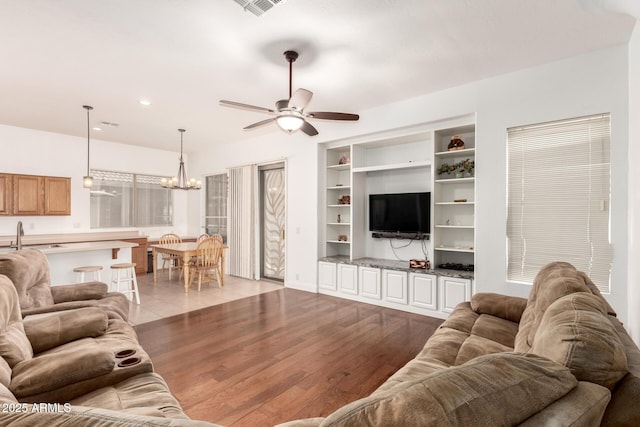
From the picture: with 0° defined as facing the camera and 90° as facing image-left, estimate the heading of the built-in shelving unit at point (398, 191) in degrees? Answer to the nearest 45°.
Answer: approximately 45°

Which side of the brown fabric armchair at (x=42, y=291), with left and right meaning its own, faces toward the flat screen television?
front

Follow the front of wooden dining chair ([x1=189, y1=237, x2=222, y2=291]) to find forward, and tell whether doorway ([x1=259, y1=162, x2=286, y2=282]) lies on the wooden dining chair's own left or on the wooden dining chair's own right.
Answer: on the wooden dining chair's own right

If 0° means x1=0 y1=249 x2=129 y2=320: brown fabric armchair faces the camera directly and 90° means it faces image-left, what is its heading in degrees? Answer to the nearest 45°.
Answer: approximately 270°

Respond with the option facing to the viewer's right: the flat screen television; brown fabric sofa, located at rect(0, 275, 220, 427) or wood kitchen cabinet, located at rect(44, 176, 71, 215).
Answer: the brown fabric sofa

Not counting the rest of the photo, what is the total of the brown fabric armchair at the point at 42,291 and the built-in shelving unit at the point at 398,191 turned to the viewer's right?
1

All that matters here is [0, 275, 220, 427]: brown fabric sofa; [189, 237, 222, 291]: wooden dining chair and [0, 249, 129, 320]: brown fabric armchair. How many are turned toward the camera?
0

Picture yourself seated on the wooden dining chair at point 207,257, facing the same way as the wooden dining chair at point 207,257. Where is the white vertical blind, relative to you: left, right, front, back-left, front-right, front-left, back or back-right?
right

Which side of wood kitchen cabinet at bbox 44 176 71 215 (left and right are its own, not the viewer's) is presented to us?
front

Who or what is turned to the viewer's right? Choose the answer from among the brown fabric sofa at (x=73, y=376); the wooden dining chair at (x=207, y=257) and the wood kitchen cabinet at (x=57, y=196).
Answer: the brown fabric sofa

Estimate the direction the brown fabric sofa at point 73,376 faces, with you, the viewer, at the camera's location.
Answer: facing to the right of the viewer

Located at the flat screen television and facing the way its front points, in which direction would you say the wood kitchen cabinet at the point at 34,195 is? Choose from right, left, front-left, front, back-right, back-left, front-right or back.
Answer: front-right

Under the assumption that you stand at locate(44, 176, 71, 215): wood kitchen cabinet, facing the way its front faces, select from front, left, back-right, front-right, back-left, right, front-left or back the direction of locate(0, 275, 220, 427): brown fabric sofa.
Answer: front

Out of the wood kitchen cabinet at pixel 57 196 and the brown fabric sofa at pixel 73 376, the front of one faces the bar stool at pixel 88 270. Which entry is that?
the wood kitchen cabinet

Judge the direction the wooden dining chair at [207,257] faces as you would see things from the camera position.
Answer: facing away from the viewer and to the left of the viewer

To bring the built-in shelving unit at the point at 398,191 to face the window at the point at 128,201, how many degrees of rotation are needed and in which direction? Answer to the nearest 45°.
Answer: approximately 45° to its right

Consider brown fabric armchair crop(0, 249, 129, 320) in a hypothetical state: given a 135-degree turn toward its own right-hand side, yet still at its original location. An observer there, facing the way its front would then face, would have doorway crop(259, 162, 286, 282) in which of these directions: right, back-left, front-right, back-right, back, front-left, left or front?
back

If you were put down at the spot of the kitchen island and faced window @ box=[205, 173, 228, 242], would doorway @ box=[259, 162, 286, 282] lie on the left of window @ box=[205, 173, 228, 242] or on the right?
right

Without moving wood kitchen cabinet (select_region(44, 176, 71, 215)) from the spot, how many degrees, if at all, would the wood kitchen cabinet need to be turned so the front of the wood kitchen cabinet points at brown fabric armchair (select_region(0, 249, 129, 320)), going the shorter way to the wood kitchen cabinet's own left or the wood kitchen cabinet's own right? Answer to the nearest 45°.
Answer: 0° — it already faces it
